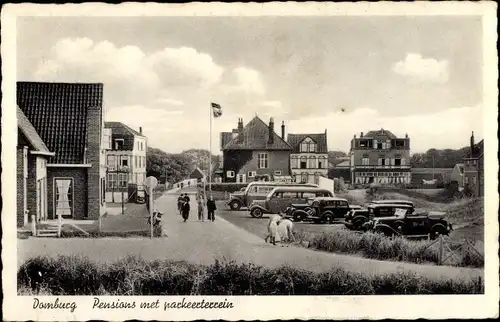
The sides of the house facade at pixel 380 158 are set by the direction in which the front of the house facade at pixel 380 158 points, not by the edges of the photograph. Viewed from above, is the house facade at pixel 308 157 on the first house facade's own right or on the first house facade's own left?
on the first house facade's own right

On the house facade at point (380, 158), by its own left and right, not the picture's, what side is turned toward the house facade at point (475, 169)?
left

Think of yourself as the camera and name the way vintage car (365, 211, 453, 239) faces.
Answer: facing to the left of the viewer

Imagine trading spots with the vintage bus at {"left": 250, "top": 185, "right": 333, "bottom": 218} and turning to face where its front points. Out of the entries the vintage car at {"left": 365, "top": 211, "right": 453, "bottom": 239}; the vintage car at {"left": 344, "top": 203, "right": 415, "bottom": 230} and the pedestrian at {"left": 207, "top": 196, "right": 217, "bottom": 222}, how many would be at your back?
2

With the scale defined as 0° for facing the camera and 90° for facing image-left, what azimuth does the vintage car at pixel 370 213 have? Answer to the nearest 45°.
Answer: approximately 45°

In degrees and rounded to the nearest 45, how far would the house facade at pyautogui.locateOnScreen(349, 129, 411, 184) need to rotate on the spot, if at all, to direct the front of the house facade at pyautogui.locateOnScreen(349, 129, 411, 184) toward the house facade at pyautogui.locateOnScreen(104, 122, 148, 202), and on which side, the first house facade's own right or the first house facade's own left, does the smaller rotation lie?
approximately 90° to the first house facade's own right

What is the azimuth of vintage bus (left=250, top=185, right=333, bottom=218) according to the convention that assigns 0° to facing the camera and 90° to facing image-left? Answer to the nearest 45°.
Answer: approximately 90°

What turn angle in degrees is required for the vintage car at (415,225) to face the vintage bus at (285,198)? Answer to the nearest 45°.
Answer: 0° — it already faces it
